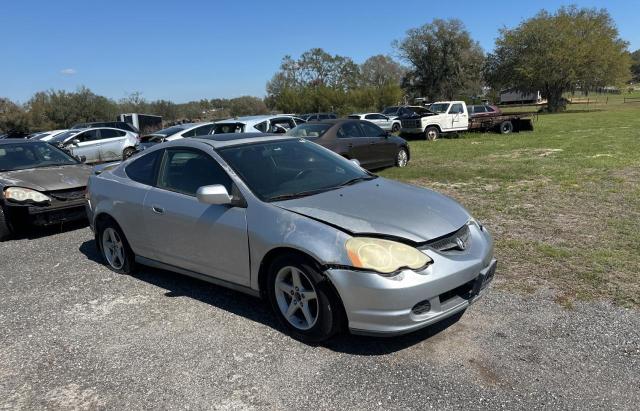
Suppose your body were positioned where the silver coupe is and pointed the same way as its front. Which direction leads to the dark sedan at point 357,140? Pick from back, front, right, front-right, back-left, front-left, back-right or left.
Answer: back-left

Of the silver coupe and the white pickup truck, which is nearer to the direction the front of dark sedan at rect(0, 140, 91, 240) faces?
the silver coupe

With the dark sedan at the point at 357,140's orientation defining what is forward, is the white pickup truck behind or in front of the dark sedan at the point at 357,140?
in front

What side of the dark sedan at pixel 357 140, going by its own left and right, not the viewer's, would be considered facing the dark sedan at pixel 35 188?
back

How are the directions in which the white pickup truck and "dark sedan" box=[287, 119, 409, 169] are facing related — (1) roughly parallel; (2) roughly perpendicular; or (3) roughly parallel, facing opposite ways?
roughly parallel, facing opposite ways

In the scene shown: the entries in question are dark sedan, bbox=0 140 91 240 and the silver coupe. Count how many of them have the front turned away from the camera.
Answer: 0

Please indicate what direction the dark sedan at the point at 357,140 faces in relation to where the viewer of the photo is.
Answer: facing away from the viewer and to the right of the viewer

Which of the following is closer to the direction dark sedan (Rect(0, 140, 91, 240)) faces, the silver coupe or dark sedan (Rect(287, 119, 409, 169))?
the silver coupe

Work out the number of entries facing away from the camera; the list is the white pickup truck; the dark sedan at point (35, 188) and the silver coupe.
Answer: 0

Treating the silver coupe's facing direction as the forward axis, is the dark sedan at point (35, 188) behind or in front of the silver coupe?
behind

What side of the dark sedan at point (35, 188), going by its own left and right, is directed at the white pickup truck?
left

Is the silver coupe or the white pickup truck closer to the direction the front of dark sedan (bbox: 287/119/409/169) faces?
the white pickup truck

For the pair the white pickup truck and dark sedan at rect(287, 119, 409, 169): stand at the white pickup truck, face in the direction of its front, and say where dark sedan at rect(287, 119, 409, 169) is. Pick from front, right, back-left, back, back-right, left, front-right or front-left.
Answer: front-left

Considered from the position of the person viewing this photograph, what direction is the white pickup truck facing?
facing the viewer and to the left of the viewer

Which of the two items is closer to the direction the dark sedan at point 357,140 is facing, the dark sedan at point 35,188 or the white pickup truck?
the white pickup truck
